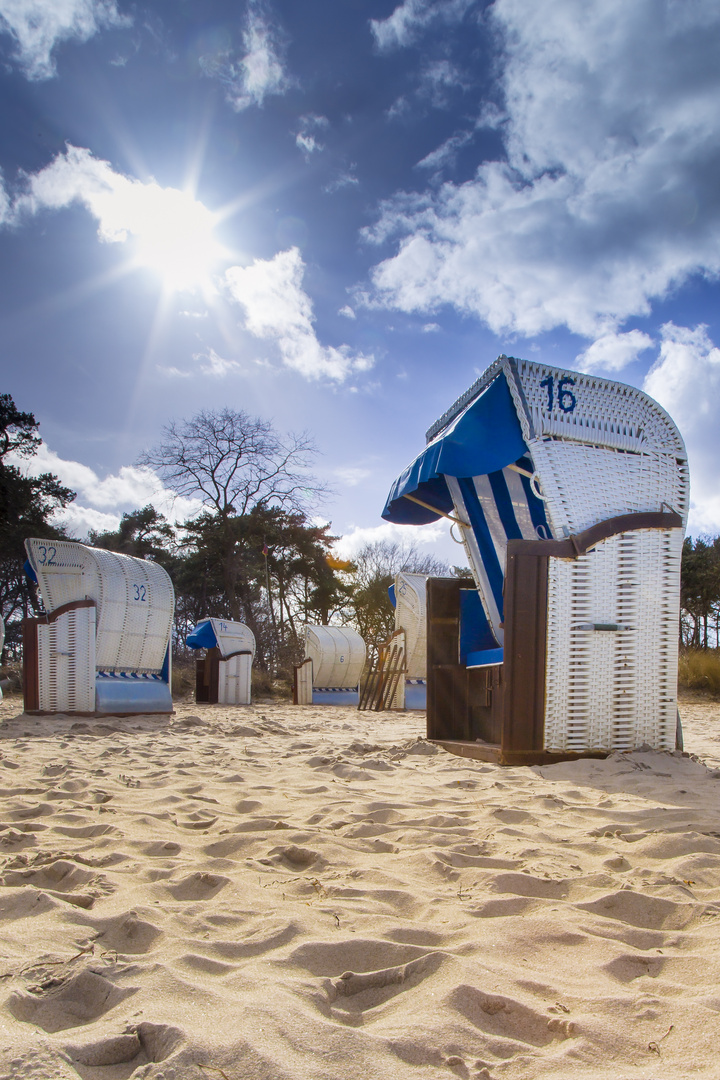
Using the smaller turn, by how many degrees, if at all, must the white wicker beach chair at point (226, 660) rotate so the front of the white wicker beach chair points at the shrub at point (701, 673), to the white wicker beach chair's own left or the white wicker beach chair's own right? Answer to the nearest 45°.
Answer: approximately 135° to the white wicker beach chair's own left

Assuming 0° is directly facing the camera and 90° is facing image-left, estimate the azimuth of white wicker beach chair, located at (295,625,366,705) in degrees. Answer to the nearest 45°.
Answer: approximately 135°

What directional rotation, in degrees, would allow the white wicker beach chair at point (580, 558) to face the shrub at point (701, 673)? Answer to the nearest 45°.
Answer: approximately 135° to its right

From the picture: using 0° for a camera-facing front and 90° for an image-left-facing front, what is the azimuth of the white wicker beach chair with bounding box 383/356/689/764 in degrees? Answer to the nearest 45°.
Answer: approximately 45°

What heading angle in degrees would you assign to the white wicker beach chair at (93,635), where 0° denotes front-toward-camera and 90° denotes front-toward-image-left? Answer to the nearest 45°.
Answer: approximately 135°

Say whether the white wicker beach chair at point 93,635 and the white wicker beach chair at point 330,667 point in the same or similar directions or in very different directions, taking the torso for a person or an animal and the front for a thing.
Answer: same or similar directions

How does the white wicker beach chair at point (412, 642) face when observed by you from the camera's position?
facing away from the viewer and to the left of the viewer

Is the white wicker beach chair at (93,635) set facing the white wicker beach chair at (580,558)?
no

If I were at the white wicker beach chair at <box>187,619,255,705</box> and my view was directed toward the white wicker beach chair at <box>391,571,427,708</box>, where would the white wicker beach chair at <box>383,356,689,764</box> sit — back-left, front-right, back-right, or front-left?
front-right

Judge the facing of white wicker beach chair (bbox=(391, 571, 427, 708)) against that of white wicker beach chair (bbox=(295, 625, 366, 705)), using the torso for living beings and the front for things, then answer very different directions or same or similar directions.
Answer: same or similar directions
